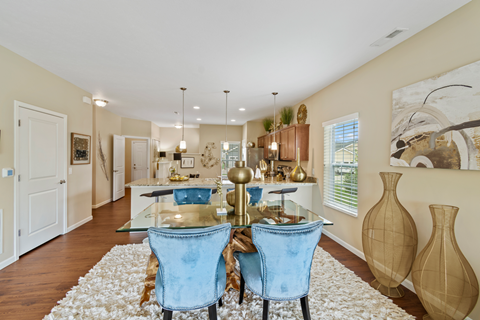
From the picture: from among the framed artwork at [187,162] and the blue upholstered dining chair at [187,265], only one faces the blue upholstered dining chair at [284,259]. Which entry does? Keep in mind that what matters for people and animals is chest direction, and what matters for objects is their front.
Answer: the framed artwork

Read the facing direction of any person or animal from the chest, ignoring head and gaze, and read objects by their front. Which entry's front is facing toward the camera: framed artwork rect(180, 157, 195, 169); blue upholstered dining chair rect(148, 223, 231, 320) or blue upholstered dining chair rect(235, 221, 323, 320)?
the framed artwork

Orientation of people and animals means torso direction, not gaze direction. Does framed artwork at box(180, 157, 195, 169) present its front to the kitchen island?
yes

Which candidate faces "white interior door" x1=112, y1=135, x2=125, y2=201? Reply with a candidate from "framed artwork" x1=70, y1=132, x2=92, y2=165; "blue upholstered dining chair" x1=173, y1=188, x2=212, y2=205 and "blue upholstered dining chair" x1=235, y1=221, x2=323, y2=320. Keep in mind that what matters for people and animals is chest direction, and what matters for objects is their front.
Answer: "blue upholstered dining chair" x1=235, y1=221, x2=323, y2=320

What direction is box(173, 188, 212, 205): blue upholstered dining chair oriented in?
toward the camera

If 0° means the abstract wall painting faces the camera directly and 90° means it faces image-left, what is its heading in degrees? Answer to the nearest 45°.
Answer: approximately 45°

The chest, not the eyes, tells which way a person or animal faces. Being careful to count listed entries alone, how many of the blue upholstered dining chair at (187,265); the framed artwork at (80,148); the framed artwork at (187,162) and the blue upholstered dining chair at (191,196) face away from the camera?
1

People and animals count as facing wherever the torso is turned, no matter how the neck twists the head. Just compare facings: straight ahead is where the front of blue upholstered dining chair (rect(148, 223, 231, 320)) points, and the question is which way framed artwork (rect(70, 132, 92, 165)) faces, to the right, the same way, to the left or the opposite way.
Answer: to the right

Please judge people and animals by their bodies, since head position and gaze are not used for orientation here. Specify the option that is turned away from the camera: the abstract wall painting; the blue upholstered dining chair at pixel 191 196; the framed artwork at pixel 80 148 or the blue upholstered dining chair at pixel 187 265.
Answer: the blue upholstered dining chair at pixel 187 265

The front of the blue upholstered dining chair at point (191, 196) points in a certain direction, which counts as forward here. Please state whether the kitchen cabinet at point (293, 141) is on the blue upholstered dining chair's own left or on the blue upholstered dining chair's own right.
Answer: on the blue upholstered dining chair's own left

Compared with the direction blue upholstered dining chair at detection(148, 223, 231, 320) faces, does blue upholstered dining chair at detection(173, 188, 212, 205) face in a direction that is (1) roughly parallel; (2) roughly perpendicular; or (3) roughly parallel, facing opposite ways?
roughly parallel, facing opposite ways

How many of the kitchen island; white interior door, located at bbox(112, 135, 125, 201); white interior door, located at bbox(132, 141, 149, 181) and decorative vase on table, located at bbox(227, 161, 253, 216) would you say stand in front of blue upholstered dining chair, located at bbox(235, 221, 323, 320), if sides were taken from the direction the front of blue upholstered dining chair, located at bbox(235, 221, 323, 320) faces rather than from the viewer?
4

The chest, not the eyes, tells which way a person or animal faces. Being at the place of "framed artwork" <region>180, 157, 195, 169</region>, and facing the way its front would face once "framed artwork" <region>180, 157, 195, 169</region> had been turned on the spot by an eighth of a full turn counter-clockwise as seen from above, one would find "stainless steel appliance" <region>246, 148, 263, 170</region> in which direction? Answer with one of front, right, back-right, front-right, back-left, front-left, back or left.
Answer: front

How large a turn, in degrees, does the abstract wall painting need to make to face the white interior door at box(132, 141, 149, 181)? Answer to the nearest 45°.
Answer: approximately 45° to its right

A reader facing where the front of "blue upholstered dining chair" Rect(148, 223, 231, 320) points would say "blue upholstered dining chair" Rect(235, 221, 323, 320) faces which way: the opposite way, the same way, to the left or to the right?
the same way

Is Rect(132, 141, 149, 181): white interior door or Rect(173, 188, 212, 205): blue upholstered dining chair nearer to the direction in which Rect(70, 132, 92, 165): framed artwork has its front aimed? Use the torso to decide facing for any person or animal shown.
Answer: the blue upholstered dining chair

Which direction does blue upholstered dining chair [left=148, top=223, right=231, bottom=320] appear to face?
away from the camera

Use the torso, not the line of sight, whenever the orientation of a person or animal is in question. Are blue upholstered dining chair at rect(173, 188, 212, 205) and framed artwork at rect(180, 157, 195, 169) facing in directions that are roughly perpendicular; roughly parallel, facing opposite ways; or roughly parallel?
roughly parallel
